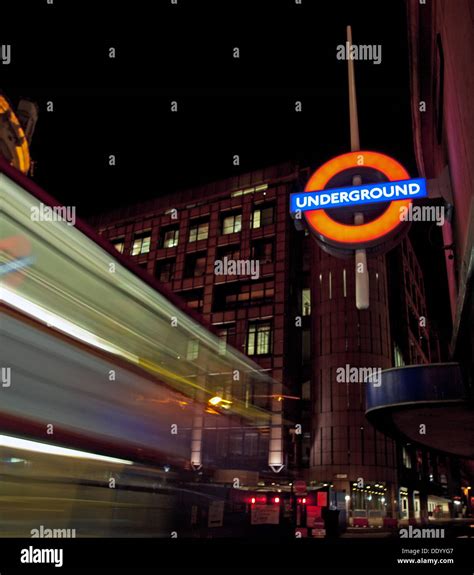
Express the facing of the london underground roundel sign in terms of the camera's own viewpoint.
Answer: facing the viewer
